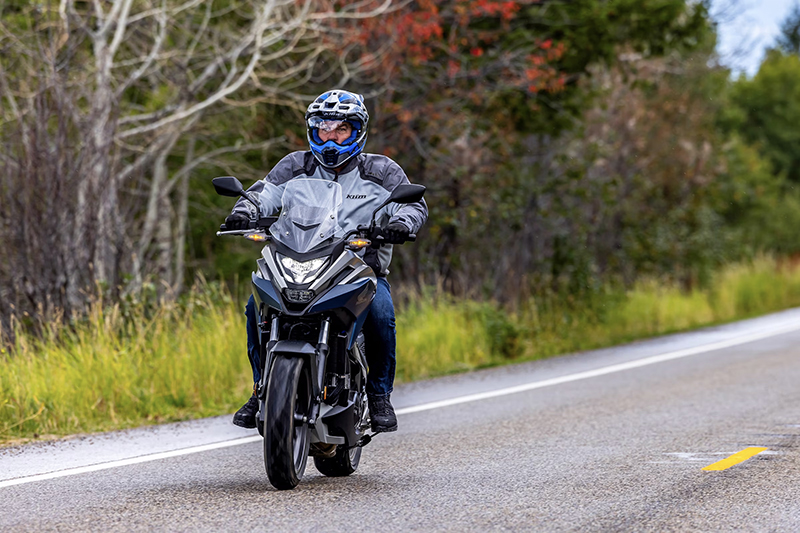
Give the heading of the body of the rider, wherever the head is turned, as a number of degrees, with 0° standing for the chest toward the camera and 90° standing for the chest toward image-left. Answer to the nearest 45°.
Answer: approximately 0°

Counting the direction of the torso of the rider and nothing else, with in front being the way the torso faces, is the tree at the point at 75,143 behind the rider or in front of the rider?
behind
